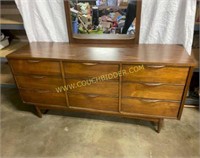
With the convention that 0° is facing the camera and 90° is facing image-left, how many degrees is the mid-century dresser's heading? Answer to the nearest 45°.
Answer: approximately 0°

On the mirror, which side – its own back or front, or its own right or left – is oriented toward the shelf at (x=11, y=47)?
right

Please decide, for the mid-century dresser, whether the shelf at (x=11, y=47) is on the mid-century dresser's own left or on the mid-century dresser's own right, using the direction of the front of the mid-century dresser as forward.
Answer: on the mid-century dresser's own right

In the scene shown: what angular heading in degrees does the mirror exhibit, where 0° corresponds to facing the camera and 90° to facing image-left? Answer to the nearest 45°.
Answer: approximately 0°
